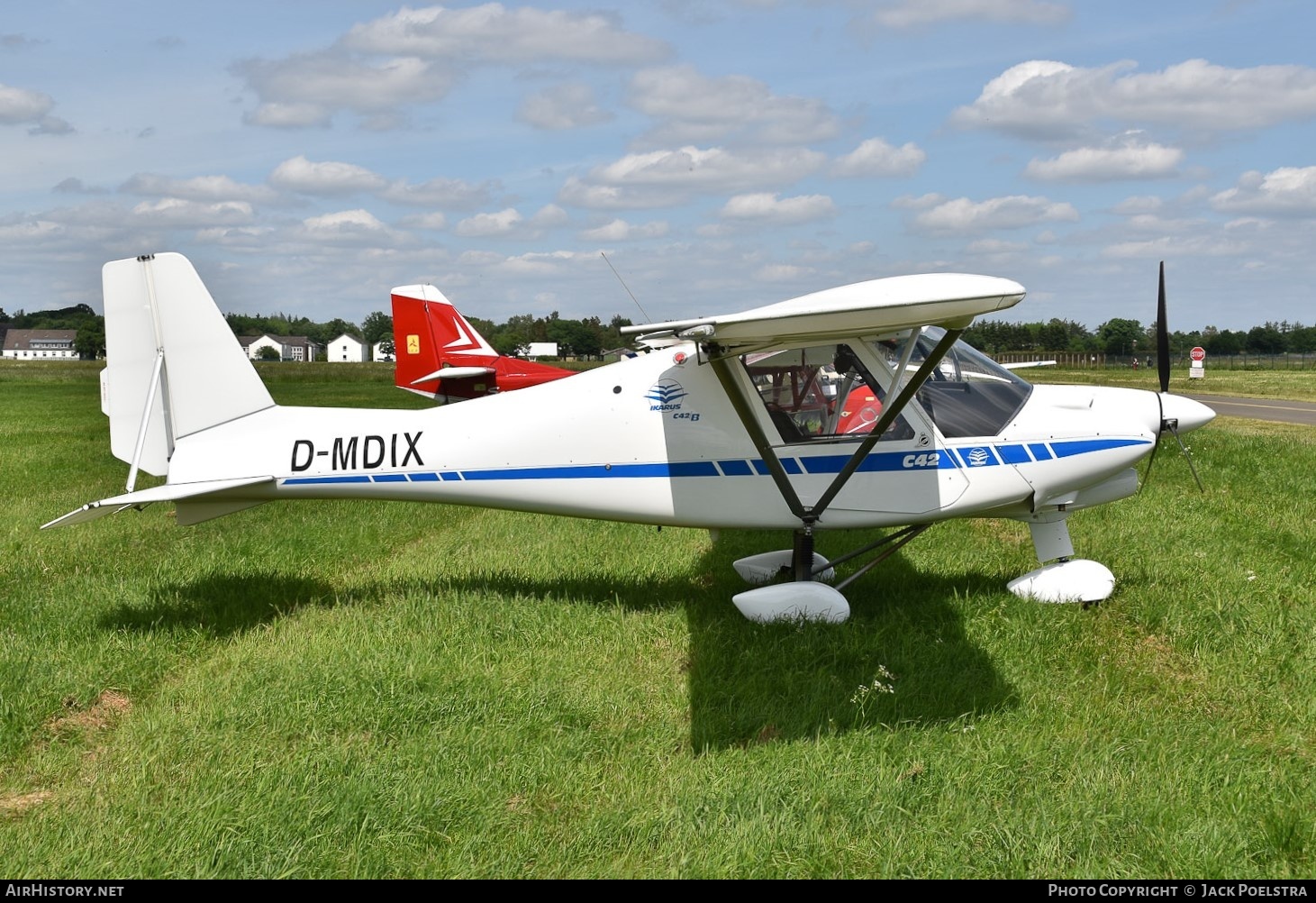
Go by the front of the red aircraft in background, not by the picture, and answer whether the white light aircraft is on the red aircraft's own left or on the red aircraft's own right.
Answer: on the red aircraft's own right

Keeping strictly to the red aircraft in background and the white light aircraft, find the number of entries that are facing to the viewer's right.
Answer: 2

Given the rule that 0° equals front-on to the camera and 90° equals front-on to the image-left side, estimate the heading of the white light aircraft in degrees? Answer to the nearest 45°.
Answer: approximately 270°

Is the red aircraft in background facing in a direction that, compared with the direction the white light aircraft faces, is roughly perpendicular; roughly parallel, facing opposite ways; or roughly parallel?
roughly parallel

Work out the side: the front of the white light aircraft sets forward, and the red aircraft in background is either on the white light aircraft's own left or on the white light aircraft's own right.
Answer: on the white light aircraft's own left

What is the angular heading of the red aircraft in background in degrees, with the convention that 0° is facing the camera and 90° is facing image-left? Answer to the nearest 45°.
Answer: approximately 270°
